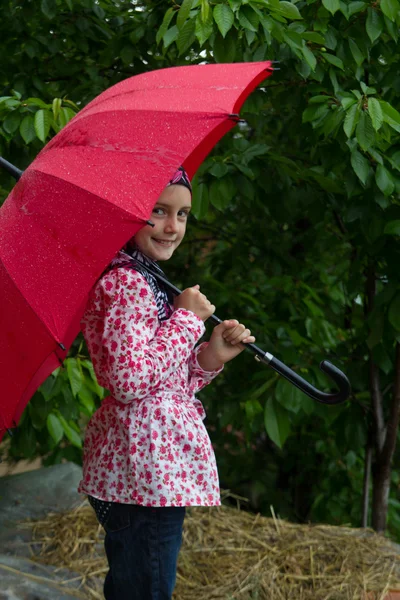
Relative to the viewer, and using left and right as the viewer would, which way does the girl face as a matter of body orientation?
facing to the right of the viewer
